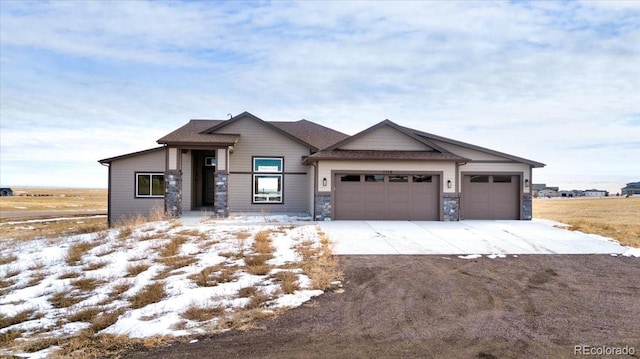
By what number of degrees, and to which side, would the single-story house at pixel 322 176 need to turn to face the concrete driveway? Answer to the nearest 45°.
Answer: approximately 45° to its left

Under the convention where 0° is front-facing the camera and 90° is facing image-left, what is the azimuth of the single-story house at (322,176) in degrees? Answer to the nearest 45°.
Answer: approximately 0°
